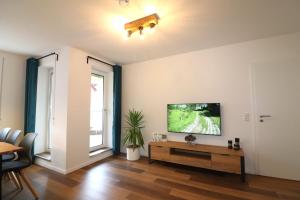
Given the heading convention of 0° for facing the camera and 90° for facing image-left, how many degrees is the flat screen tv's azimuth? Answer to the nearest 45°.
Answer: approximately 0°

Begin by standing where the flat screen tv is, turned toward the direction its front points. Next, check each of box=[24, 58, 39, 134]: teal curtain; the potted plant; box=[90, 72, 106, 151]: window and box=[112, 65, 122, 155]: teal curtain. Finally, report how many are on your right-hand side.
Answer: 4

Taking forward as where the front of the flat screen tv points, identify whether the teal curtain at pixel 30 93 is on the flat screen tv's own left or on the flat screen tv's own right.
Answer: on the flat screen tv's own right

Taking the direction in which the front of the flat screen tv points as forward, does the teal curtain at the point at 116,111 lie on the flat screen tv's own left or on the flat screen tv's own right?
on the flat screen tv's own right

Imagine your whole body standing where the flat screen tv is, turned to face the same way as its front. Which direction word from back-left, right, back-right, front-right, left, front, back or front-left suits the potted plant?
right

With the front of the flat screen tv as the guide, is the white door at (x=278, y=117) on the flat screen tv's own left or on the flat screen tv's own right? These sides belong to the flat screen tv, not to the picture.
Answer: on the flat screen tv's own left

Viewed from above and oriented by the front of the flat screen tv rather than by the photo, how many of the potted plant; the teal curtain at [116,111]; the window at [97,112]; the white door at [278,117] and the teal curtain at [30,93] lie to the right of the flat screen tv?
4

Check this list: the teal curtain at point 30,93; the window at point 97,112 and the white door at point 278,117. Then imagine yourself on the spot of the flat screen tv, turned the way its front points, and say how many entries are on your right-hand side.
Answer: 2

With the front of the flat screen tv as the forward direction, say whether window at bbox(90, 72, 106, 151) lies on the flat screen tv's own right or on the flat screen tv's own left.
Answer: on the flat screen tv's own right

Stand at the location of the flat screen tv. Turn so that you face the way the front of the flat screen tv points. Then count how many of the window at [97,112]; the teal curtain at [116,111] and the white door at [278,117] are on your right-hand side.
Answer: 2

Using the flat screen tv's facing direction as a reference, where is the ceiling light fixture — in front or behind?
in front
